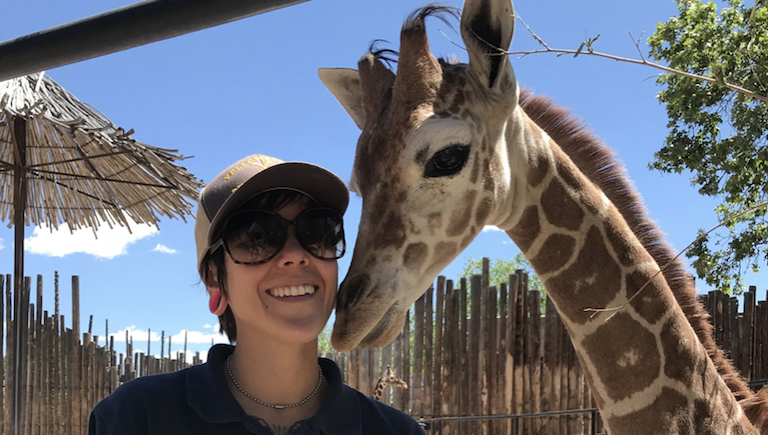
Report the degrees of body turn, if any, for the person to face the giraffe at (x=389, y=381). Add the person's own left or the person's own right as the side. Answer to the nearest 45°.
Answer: approximately 180°
